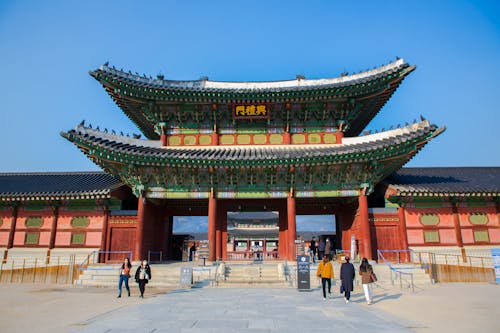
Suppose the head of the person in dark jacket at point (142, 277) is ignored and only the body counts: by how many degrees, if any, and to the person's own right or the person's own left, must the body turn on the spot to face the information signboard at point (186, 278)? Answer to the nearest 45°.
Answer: approximately 135° to the person's own left

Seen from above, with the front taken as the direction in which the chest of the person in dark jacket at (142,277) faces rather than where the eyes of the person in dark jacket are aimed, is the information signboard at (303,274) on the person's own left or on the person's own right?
on the person's own left

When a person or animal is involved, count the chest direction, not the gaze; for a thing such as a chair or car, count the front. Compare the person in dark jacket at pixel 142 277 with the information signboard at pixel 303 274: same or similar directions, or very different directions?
same or similar directions

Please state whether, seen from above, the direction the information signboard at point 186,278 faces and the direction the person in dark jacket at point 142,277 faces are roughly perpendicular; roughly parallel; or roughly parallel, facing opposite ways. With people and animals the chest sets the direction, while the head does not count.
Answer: roughly parallel

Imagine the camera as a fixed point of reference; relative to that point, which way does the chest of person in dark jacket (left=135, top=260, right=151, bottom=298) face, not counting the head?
toward the camera

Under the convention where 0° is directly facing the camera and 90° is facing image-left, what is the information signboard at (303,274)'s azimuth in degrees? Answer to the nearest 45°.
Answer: approximately 0°

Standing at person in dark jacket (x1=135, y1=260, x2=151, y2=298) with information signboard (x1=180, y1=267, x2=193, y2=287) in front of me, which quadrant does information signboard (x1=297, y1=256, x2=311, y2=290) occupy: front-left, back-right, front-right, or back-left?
front-right

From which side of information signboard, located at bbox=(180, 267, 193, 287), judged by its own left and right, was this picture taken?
front

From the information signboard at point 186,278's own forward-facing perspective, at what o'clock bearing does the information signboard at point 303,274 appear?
the information signboard at point 303,274 is roughly at 10 o'clock from the information signboard at point 186,278.

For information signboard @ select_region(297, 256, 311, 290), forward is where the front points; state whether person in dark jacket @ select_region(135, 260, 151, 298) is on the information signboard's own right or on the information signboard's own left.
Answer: on the information signboard's own right

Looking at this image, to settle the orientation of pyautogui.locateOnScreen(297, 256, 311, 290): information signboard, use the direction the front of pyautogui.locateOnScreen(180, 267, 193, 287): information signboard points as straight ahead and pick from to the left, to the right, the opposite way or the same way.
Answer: the same way

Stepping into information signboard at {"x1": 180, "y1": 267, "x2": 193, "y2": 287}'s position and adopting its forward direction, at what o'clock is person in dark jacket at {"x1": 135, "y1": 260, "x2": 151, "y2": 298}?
The person in dark jacket is roughly at 1 o'clock from the information signboard.
